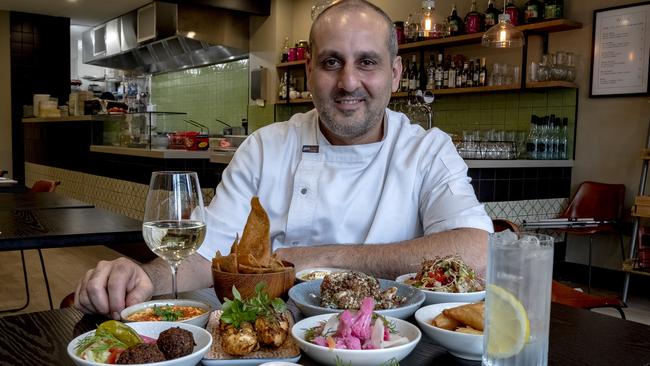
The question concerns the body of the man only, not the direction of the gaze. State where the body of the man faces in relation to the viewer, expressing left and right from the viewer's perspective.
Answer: facing the viewer

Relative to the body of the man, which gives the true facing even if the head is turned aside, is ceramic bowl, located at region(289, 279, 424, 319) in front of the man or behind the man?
in front

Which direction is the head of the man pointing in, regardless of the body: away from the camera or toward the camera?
toward the camera

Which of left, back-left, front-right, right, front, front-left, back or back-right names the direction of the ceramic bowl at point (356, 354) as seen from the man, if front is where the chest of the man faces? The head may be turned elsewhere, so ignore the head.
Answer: front

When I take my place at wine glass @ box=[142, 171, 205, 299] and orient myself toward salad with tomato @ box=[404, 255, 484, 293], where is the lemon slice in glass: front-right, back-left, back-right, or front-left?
front-right

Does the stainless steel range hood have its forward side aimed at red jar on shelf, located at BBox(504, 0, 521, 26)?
no

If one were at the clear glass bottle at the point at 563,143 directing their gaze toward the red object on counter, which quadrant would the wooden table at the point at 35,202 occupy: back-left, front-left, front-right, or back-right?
front-left

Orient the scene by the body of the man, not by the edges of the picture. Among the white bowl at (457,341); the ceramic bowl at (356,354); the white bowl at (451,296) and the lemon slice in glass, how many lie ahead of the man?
4

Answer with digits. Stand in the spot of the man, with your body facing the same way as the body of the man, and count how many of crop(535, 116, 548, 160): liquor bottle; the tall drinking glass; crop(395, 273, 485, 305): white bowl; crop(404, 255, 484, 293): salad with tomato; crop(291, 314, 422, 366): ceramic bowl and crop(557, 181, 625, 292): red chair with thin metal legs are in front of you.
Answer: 4

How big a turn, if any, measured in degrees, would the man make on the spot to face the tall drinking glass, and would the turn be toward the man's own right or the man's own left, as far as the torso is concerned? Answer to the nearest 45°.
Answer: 0° — they already face it

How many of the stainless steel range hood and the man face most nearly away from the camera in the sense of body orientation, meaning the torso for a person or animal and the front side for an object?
0

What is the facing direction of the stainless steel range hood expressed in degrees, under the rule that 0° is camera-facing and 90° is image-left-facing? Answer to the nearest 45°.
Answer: approximately 45°

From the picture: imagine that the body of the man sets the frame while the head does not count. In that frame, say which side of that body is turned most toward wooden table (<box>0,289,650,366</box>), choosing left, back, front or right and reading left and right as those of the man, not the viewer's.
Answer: front

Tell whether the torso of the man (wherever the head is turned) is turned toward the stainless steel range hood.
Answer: no

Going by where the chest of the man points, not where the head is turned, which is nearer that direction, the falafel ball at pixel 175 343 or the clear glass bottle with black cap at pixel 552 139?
the falafel ball

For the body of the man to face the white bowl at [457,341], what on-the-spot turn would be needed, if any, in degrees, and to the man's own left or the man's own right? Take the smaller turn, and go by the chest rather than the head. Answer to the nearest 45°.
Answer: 0° — they already face it

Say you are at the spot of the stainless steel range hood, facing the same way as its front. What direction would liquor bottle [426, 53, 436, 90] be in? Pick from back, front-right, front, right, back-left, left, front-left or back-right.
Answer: left

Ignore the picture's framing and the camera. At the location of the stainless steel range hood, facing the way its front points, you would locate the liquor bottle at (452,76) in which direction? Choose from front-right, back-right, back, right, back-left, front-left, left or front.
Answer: left

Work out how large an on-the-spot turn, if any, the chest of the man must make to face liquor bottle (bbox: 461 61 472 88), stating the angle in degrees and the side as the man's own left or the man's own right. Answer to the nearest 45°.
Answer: approximately 180°

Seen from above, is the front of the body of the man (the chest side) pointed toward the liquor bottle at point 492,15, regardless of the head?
no

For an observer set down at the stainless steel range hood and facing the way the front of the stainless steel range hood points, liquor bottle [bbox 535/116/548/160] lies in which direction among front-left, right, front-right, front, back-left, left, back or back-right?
left

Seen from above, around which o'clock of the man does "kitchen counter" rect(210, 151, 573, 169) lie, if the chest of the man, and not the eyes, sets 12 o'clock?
The kitchen counter is roughly at 7 o'clock from the man.

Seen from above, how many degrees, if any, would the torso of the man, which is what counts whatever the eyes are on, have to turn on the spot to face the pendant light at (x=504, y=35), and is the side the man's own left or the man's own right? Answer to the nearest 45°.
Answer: approximately 135° to the man's own left
